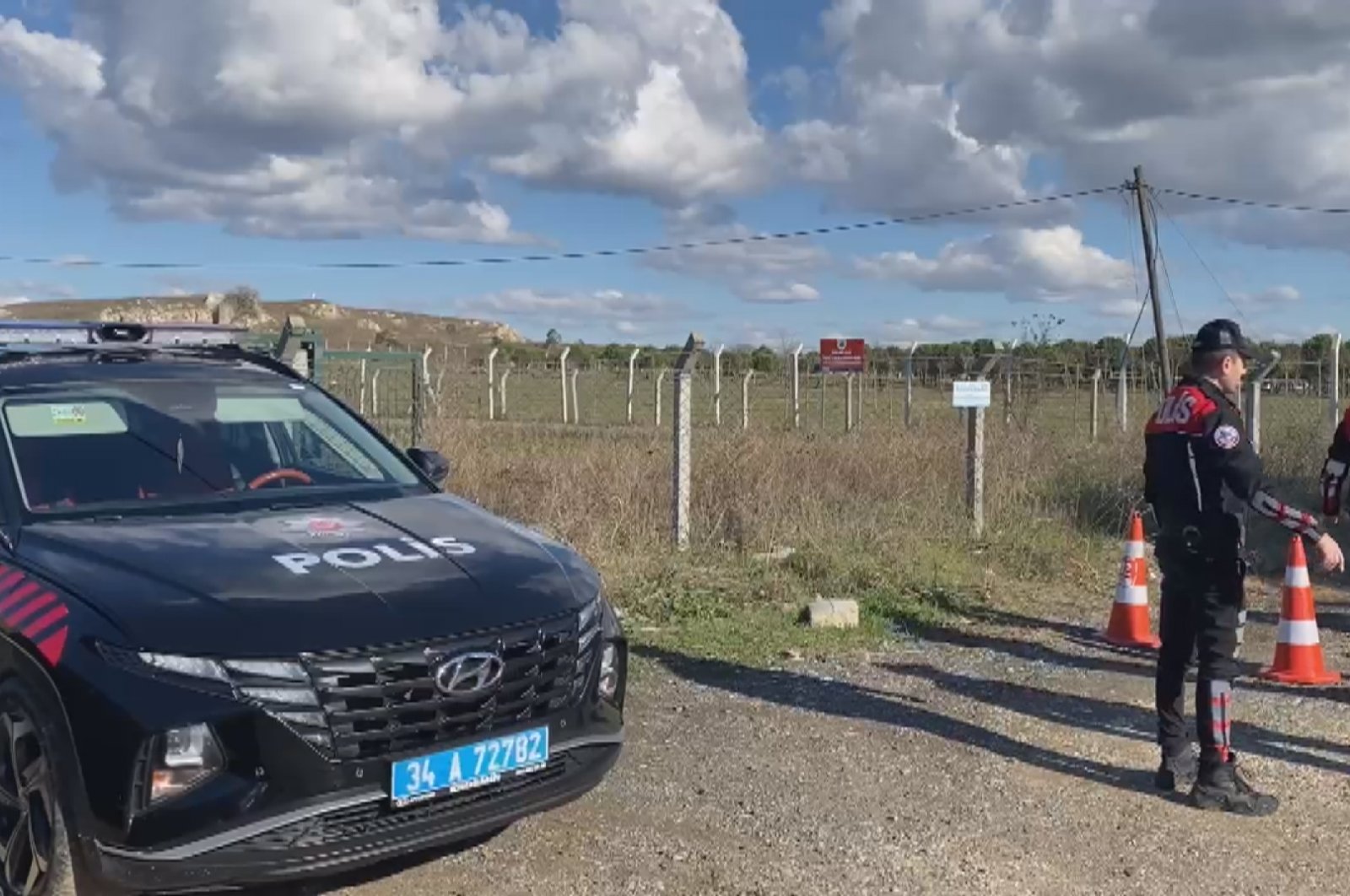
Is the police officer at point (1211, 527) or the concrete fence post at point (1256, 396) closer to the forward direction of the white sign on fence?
the police officer

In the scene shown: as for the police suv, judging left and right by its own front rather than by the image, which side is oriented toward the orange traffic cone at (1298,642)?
left

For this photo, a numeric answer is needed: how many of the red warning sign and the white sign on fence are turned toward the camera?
2

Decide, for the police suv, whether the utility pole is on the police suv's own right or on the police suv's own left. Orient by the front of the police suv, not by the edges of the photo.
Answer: on the police suv's own left

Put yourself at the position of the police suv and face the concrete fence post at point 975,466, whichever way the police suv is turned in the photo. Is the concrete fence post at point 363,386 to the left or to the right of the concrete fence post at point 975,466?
left

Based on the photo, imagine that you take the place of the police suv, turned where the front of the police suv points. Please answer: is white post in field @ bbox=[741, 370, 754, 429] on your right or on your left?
on your left

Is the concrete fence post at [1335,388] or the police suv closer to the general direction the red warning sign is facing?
the police suv

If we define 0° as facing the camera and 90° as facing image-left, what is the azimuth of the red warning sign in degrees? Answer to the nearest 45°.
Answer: approximately 0°
